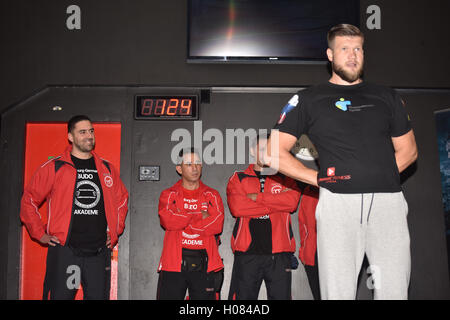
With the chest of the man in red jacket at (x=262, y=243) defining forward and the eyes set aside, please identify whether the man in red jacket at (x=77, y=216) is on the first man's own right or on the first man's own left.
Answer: on the first man's own right

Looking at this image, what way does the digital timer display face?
toward the camera

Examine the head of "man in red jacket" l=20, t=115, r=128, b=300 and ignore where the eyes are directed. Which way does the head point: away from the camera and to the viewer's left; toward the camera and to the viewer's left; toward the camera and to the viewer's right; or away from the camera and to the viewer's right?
toward the camera and to the viewer's right

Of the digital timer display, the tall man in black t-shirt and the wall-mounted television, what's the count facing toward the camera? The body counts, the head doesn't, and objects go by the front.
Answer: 3

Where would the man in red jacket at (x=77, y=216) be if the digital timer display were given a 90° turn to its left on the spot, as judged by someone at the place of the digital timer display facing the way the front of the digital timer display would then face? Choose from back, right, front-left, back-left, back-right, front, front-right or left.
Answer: back-right

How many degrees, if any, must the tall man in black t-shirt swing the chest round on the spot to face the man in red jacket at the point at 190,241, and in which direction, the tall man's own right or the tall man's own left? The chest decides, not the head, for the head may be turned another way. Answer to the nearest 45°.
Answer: approximately 135° to the tall man's own right

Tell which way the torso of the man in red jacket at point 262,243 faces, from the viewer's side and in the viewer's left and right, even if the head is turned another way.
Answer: facing the viewer

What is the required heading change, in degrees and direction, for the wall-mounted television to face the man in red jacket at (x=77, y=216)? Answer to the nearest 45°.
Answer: approximately 45° to its right

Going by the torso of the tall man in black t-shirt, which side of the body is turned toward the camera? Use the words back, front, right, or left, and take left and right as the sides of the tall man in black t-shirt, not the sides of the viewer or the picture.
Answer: front

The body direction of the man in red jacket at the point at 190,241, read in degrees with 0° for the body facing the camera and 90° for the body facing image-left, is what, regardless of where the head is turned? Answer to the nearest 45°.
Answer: approximately 0°
